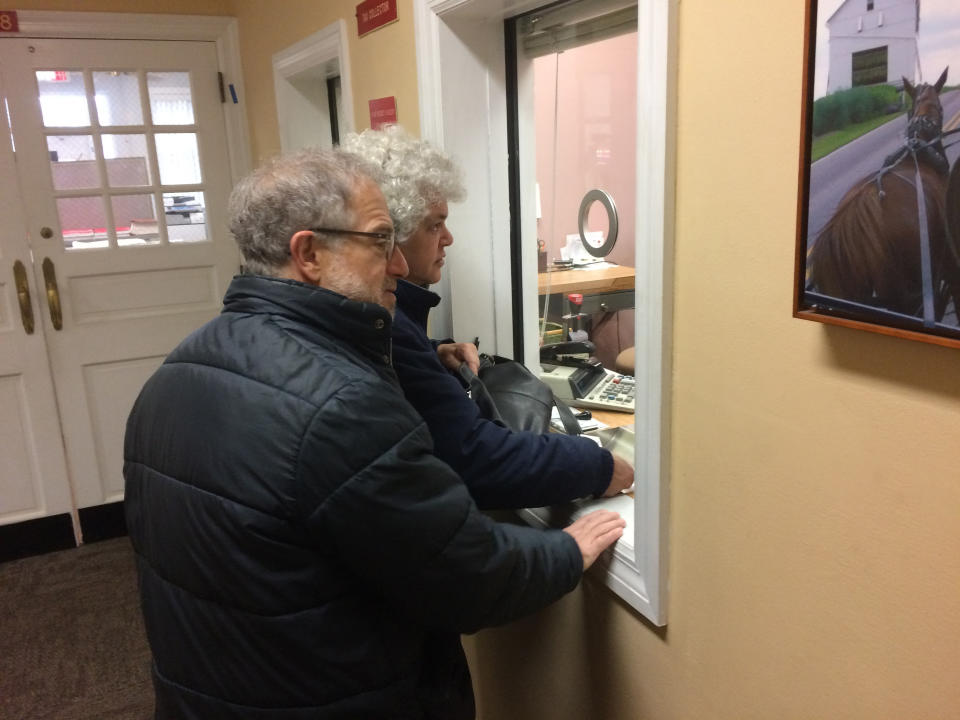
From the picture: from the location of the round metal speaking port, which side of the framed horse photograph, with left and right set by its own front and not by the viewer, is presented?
right

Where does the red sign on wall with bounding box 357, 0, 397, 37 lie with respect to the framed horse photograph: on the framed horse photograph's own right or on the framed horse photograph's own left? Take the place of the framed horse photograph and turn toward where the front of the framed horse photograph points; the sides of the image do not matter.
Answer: on the framed horse photograph's own right

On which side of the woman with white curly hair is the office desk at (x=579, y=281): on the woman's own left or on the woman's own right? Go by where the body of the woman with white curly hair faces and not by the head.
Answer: on the woman's own left

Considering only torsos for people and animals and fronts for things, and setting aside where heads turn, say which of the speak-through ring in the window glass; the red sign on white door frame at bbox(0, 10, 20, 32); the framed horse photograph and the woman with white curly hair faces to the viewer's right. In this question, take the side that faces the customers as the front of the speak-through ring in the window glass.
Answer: the woman with white curly hair

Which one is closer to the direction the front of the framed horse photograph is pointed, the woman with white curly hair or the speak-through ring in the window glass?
the woman with white curly hair

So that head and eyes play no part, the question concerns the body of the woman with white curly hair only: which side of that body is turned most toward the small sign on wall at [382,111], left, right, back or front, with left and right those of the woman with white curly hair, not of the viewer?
left

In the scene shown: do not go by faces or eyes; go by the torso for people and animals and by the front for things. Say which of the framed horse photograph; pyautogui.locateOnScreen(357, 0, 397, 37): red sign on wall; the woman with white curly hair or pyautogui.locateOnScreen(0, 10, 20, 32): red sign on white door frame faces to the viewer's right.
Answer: the woman with white curly hair

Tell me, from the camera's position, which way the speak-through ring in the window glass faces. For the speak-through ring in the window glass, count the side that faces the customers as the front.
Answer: facing the viewer and to the left of the viewer

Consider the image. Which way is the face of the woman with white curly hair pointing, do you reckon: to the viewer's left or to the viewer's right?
to the viewer's right

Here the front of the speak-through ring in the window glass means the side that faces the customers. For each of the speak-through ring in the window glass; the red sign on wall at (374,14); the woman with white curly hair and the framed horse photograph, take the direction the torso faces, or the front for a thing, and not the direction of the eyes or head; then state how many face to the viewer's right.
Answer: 1

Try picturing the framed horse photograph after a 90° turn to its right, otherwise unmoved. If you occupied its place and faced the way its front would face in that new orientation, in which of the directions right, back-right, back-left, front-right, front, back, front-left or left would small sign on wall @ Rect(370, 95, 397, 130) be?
front

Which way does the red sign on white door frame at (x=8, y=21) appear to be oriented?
toward the camera

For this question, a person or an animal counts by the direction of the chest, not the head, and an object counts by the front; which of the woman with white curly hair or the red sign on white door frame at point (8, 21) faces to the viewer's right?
the woman with white curly hair

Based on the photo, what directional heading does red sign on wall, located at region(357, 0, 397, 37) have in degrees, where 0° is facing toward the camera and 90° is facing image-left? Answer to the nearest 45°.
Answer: approximately 45°
